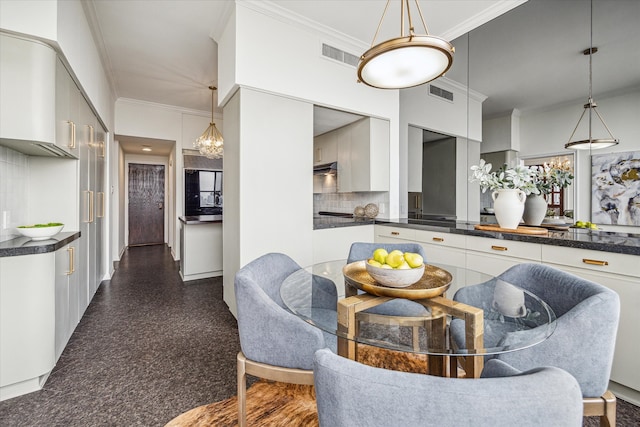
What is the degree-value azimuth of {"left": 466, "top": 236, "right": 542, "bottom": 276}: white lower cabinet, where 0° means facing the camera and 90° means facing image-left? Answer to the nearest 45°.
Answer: approximately 45°

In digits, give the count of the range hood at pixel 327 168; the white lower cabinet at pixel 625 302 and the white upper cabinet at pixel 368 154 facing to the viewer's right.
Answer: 0

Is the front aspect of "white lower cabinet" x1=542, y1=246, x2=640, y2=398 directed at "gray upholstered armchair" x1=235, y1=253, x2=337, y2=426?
yes

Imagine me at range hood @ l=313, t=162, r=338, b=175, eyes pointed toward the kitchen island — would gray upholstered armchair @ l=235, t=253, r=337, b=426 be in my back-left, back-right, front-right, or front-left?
front-left

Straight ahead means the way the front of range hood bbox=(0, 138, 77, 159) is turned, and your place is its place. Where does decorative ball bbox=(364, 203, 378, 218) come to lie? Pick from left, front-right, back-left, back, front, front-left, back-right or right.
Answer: front

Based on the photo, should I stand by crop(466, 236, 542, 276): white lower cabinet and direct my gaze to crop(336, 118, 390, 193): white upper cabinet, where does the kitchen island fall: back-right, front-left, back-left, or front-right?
front-left

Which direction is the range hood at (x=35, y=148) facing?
to the viewer's right

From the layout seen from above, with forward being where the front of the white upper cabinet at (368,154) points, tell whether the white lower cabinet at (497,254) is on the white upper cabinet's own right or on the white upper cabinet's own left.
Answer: on the white upper cabinet's own left

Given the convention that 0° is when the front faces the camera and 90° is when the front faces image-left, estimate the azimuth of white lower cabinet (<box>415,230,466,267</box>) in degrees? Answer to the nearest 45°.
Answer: approximately 45°

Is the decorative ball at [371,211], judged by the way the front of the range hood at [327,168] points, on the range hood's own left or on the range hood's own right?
on the range hood's own left

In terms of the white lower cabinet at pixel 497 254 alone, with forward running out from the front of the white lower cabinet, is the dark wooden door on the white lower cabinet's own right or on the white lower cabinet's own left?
on the white lower cabinet's own right

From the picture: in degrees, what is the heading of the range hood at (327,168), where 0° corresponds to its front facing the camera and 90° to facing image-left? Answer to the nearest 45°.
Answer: approximately 45°

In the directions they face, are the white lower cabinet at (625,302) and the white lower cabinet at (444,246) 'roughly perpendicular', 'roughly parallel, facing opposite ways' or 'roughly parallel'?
roughly parallel

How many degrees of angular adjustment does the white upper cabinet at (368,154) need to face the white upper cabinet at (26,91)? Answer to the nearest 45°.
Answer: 0° — it already faces it
